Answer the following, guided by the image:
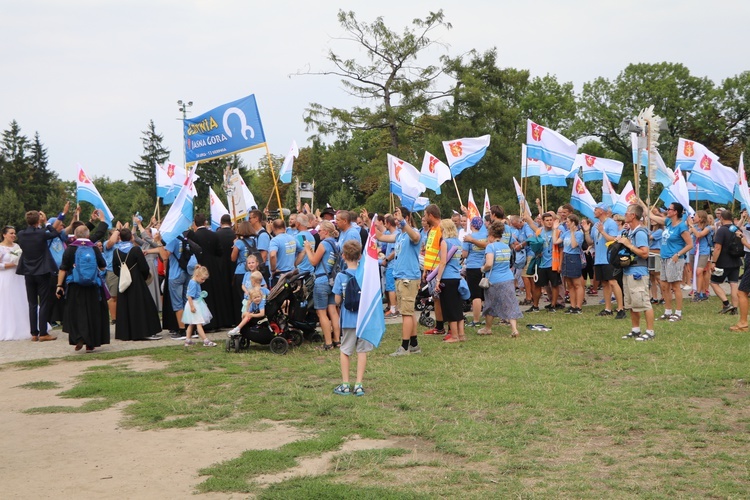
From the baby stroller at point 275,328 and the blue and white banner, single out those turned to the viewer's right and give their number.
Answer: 0

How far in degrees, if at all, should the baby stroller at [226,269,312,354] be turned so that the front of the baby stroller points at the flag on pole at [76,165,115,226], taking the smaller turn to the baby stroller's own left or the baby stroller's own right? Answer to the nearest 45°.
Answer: approximately 45° to the baby stroller's own right

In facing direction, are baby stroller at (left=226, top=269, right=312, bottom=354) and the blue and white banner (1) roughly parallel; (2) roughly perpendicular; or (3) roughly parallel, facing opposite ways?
roughly perpendicular

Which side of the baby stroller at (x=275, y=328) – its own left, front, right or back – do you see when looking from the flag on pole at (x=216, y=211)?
right

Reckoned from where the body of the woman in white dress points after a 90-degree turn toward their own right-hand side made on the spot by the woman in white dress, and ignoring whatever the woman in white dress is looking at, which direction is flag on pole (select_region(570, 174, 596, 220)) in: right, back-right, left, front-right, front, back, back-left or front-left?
back-left

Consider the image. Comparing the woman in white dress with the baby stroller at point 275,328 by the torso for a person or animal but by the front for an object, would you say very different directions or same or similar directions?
very different directions

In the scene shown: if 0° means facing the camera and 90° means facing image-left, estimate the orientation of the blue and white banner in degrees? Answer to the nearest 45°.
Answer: approximately 0°

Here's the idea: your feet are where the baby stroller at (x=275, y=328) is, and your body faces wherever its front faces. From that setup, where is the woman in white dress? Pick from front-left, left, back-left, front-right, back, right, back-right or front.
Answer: front-right

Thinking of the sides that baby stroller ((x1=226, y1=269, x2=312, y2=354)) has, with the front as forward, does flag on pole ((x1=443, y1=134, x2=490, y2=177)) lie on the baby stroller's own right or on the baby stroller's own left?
on the baby stroller's own right

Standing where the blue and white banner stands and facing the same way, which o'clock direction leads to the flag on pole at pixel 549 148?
The flag on pole is roughly at 9 o'clock from the blue and white banner.

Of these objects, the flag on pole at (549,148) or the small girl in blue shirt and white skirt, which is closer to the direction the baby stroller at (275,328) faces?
the small girl in blue shirt and white skirt

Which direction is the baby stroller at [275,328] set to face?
to the viewer's left

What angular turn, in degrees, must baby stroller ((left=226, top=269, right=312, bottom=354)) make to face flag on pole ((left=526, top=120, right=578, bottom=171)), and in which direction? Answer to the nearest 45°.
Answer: approximately 135° to its right
